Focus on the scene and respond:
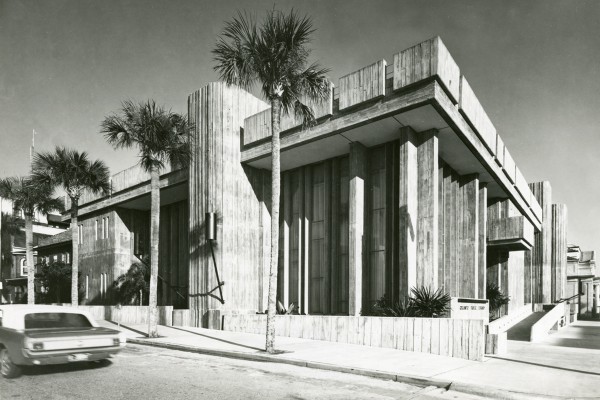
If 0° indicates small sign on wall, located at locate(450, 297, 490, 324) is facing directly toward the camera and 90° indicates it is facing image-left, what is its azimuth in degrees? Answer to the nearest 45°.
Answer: approximately 0°

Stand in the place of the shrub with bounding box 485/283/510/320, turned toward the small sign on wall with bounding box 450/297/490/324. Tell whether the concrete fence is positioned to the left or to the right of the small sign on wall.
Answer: right

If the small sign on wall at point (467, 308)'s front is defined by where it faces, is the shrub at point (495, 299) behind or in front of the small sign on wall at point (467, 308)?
behind
